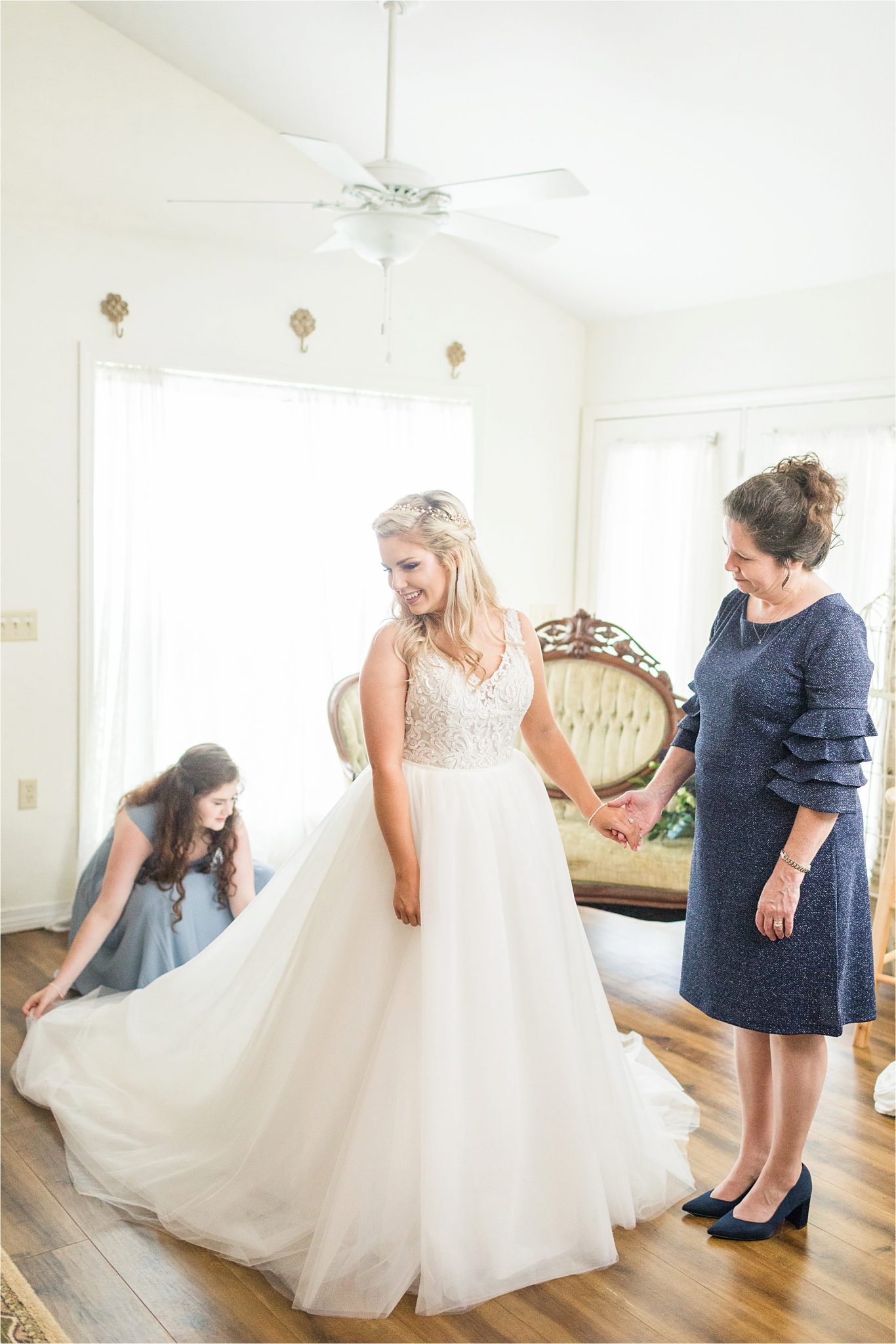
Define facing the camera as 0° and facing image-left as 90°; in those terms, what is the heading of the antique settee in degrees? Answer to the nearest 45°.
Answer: approximately 45°

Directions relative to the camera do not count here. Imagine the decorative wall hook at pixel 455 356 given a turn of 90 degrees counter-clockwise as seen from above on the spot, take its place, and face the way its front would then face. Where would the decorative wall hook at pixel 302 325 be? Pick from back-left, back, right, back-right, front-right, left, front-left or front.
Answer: back-right

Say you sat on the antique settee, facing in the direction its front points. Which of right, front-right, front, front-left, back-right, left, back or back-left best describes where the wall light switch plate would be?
front-right

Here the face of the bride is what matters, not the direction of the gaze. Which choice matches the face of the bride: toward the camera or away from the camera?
toward the camera

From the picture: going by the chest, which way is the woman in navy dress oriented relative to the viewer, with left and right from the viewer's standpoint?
facing the viewer and to the left of the viewer

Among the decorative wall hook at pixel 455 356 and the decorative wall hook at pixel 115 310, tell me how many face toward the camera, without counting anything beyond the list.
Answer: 2

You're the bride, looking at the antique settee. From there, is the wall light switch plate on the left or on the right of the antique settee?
left

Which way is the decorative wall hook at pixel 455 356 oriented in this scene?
toward the camera

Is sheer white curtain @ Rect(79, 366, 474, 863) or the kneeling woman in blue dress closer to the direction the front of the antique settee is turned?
the kneeling woman in blue dress

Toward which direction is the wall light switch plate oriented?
toward the camera

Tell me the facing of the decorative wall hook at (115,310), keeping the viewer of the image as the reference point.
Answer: facing the viewer

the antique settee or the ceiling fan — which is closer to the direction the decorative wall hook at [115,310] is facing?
the ceiling fan

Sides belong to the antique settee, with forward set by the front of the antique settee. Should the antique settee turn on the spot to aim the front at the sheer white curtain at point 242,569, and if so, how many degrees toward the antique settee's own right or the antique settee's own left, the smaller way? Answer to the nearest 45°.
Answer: approximately 45° to the antique settee's own right

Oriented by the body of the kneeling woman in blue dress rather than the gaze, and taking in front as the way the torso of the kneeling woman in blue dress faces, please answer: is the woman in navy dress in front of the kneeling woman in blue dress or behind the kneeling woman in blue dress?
in front

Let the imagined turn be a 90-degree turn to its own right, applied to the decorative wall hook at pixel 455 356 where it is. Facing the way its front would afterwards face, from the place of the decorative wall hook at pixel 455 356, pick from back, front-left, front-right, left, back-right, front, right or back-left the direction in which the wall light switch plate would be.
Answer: front-left

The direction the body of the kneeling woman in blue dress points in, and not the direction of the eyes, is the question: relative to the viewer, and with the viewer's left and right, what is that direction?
facing the viewer and to the right of the viewer
